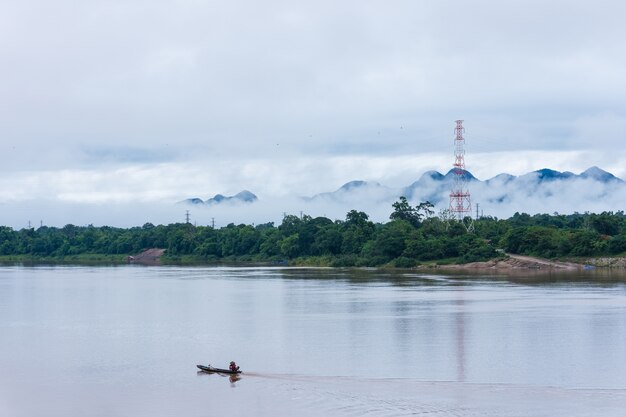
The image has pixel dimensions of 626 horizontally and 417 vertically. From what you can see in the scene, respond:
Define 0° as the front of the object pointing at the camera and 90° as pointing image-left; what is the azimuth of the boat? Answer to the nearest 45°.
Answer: approximately 90°
